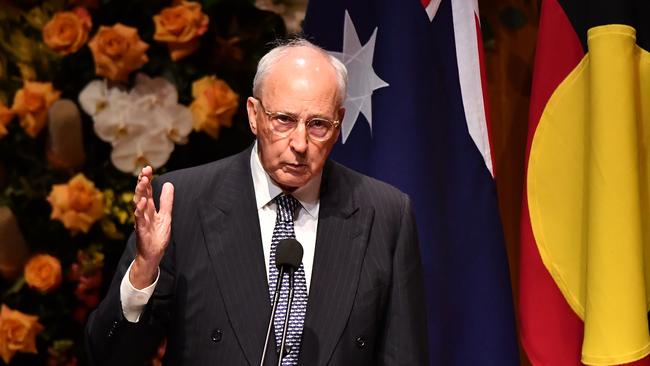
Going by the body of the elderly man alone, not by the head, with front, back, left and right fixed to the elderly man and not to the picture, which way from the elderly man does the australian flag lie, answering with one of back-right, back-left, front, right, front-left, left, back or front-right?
back-left

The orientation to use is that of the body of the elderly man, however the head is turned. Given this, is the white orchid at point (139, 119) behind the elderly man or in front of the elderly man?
behind

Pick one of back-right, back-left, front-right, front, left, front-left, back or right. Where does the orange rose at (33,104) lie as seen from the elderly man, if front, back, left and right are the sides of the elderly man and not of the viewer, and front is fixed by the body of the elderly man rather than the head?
back-right

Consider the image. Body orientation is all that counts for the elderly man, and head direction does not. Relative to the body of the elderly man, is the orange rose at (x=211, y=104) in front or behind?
behind

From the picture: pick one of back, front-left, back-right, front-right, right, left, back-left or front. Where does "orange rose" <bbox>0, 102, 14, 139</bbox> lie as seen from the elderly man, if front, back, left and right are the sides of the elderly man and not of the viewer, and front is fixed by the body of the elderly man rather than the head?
back-right

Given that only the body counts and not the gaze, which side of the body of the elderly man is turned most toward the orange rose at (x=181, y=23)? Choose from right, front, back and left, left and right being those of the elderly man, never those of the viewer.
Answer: back

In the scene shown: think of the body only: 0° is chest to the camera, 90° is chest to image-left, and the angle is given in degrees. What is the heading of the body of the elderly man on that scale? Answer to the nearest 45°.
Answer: approximately 0°

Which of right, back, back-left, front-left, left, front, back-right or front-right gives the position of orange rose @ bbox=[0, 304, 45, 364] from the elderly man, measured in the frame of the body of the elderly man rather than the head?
back-right
